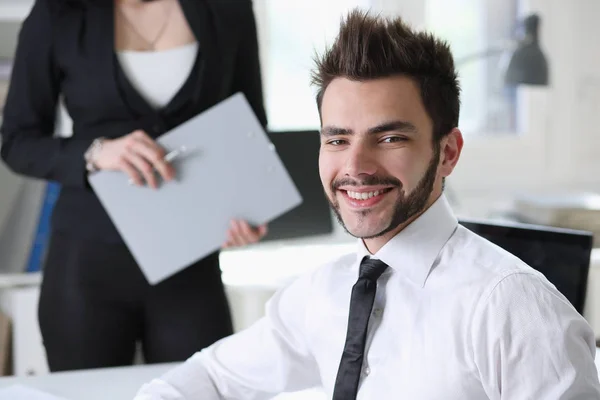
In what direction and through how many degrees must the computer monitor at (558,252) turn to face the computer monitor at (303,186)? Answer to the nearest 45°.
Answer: approximately 90° to its right

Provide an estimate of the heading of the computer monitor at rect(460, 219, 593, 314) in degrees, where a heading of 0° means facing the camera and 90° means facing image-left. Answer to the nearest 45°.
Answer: approximately 45°

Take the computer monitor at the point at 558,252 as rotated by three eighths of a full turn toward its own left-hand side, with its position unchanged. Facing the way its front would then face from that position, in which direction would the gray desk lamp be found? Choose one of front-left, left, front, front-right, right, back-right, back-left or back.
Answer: left

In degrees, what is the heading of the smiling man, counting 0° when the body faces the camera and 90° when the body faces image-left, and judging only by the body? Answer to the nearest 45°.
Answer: approximately 45°

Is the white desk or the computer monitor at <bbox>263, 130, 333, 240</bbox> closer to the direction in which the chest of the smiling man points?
the white desk

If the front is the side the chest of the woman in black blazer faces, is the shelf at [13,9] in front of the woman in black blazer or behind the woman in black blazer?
behind
